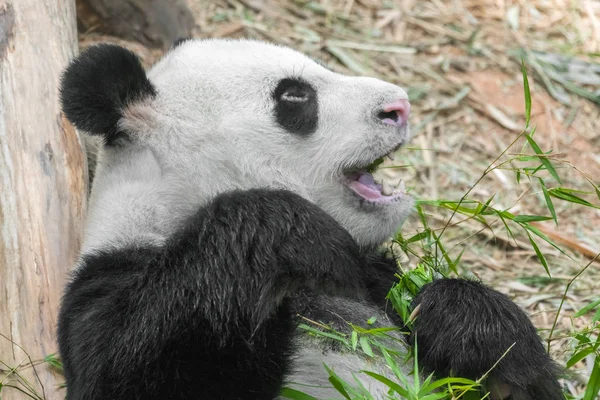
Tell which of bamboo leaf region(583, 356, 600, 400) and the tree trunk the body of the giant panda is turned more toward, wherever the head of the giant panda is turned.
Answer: the bamboo leaf

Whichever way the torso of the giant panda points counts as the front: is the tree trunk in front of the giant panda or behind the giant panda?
behind

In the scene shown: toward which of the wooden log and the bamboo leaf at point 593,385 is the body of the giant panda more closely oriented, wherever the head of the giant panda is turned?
the bamboo leaf
